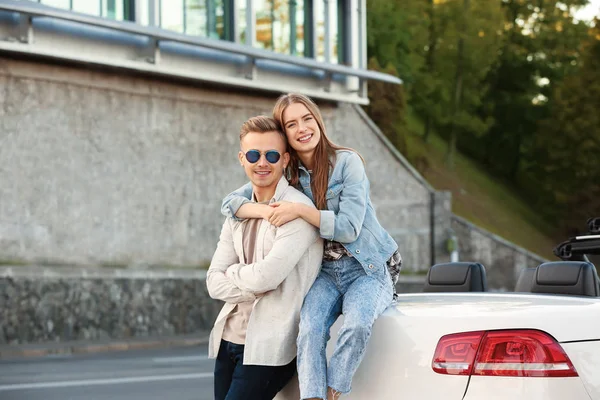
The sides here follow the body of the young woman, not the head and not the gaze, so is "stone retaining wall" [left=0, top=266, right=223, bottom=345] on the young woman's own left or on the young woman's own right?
on the young woman's own right

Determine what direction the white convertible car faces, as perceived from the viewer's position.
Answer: facing away from the viewer and to the right of the viewer

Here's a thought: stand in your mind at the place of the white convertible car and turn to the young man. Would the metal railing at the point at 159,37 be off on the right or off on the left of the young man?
right

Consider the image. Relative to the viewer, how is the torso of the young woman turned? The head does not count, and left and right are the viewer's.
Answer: facing the viewer and to the left of the viewer

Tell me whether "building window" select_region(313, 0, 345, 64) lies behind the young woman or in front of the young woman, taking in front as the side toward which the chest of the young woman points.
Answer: behind

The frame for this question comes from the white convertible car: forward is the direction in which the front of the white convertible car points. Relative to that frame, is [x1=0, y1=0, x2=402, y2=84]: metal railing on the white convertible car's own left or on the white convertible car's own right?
on the white convertible car's own left

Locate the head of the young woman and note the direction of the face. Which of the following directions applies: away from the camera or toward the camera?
toward the camera

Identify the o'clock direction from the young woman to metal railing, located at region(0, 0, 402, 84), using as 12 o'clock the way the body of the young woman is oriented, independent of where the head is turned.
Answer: The metal railing is roughly at 4 o'clock from the young woman.
